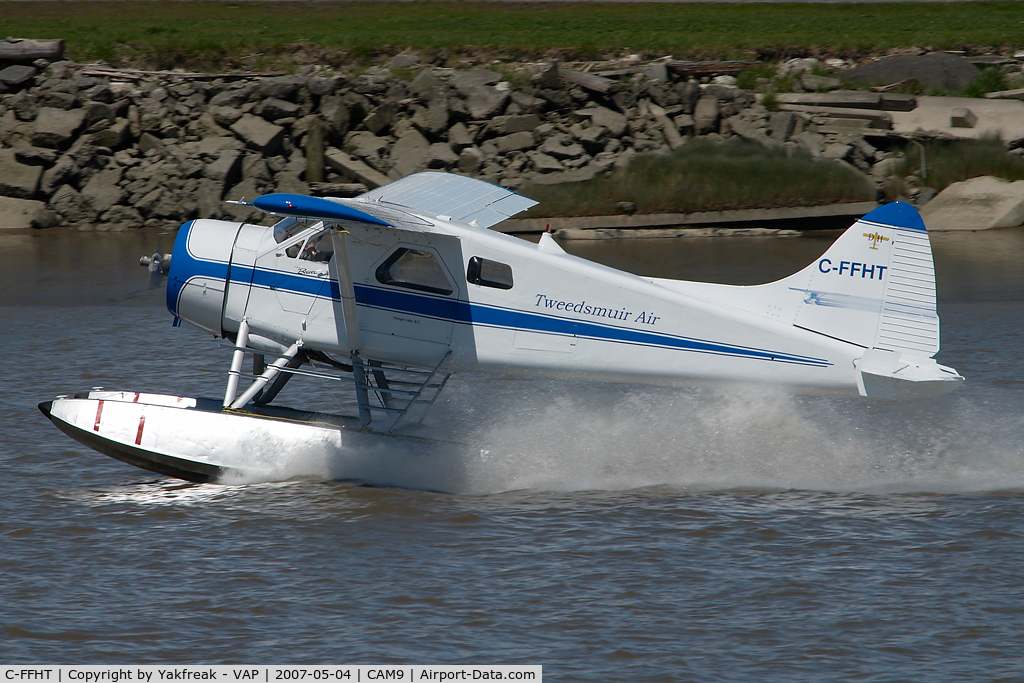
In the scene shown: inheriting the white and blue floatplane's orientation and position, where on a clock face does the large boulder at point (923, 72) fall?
The large boulder is roughly at 4 o'clock from the white and blue floatplane.

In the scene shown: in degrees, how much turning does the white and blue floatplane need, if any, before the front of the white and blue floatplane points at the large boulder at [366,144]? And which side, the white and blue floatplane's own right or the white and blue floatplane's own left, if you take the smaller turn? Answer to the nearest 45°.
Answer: approximately 90° to the white and blue floatplane's own right

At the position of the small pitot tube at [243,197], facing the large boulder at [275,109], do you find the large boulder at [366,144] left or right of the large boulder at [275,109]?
right

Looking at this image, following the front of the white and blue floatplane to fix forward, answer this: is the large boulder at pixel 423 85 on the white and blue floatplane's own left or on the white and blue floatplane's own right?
on the white and blue floatplane's own right

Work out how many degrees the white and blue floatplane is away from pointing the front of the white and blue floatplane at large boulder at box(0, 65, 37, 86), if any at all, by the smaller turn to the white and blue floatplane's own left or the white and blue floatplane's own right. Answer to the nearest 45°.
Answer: approximately 45° to the white and blue floatplane's own right

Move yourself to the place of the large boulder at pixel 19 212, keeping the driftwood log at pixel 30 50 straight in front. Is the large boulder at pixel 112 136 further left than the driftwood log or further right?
right

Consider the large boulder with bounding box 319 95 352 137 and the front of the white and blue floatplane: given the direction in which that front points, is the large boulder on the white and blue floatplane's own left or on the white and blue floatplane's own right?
on the white and blue floatplane's own right

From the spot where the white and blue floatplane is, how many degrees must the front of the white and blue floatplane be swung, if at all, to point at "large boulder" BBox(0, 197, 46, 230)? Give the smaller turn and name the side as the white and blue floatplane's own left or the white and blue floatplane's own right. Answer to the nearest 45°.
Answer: approximately 45° to the white and blue floatplane's own right

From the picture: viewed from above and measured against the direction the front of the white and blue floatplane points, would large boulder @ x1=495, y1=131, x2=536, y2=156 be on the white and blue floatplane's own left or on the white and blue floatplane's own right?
on the white and blue floatplane's own right

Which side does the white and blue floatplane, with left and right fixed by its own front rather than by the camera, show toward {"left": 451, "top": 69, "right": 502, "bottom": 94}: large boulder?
right

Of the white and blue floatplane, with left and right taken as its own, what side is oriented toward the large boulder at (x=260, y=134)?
right

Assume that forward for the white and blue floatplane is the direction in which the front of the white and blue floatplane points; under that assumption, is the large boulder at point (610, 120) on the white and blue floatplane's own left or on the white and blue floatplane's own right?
on the white and blue floatplane's own right

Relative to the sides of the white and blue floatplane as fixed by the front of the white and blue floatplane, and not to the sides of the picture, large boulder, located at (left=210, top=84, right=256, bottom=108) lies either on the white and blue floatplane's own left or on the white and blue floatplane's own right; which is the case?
on the white and blue floatplane's own right

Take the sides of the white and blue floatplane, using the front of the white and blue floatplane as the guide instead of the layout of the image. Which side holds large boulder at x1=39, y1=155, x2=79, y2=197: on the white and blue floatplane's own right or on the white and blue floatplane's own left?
on the white and blue floatplane's own right

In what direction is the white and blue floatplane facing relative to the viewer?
to the viewer's left
